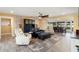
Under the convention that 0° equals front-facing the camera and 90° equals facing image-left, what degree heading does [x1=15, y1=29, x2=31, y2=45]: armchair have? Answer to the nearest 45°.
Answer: approximately 315°
